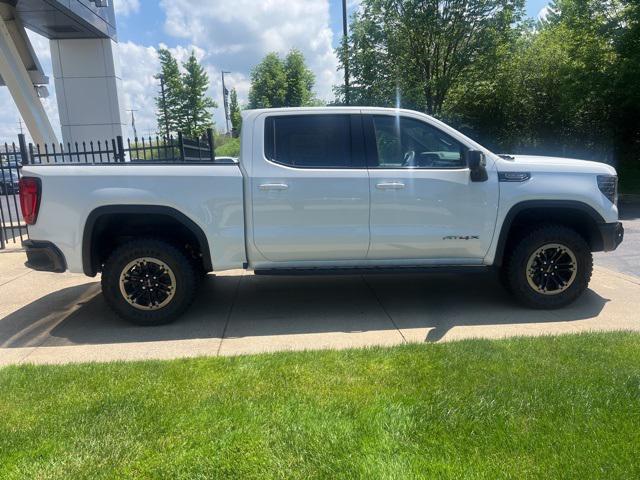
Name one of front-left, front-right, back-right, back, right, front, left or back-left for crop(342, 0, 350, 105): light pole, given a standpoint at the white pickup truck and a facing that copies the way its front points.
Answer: left

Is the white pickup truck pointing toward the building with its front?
no

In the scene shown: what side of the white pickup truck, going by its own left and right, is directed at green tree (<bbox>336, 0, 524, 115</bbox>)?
left

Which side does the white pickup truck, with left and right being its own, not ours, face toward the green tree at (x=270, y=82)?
left

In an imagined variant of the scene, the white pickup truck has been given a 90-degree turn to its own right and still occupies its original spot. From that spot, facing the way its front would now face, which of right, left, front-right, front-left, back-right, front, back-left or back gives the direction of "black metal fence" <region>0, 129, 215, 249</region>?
back-right

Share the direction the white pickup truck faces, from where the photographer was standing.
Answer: facing to the right of the viewer

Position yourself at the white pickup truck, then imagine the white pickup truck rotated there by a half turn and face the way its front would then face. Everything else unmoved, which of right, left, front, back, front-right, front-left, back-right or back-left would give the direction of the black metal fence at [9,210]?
front-right

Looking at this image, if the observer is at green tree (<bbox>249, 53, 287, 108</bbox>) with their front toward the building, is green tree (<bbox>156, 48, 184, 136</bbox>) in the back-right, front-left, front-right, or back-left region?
front-right

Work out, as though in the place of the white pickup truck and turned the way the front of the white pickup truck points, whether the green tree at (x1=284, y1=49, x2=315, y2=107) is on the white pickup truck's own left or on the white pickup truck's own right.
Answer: on the white pickup truck's own left

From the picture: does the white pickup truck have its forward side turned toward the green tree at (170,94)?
no
